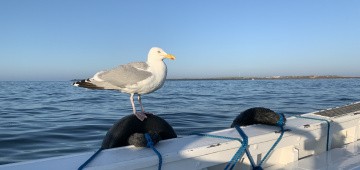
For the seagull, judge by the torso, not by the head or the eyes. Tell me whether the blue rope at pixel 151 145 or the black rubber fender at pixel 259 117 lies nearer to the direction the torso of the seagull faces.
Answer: the black rubber fender

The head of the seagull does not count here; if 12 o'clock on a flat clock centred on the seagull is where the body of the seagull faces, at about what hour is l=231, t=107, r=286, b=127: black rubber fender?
The black rubber fender is roughly at 12 o'clock from the seagull.

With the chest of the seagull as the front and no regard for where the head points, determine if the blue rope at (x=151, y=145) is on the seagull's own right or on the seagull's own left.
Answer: on the seagull's own right

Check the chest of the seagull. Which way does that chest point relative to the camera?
to the viewer's right
